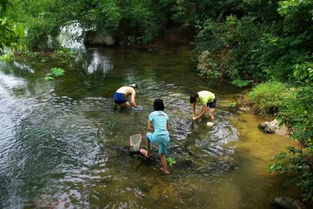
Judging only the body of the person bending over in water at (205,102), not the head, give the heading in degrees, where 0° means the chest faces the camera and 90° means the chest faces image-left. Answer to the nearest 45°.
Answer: approximately 90°

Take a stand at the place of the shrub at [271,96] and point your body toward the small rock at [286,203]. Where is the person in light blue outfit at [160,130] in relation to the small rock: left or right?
right

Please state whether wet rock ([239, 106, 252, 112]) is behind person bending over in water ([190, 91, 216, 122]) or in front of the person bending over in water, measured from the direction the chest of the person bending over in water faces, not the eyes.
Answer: behind

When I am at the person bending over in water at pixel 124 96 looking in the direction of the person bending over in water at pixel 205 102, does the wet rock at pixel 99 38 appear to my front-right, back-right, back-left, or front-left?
back-left

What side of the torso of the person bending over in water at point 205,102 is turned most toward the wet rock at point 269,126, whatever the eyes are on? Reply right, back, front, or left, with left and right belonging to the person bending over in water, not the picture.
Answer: back
